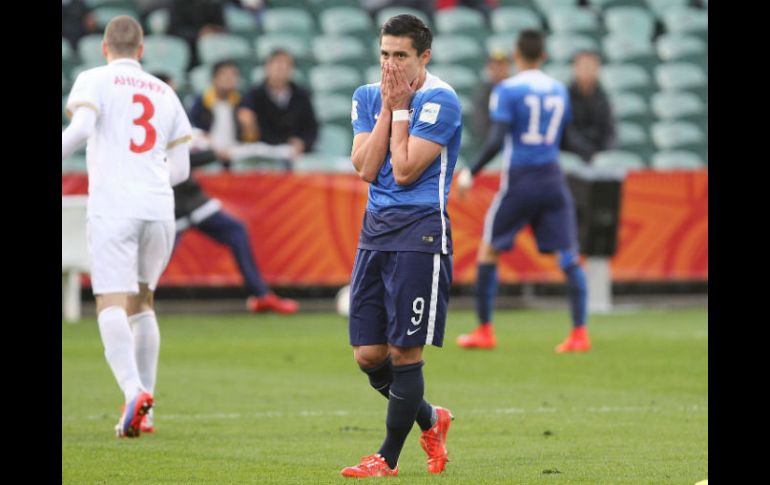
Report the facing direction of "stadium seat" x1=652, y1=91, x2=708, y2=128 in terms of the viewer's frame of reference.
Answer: facing the viewer

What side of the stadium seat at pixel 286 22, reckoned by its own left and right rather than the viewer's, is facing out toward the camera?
front

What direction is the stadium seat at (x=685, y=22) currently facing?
toward the camera

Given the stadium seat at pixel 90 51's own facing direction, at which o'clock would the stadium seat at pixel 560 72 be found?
the stadium seat at pixel 560 72 is roughly at 9 o'clock from the stadium seat at pixel 90 51.

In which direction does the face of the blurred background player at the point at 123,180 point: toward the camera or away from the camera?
away from the camera

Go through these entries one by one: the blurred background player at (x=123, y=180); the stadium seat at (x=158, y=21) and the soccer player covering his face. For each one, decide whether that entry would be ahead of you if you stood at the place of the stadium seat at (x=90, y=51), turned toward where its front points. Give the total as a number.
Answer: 2

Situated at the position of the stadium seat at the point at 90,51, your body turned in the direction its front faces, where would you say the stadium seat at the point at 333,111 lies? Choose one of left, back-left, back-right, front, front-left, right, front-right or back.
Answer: left

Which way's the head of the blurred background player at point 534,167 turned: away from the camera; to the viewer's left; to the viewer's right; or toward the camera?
away from the camera

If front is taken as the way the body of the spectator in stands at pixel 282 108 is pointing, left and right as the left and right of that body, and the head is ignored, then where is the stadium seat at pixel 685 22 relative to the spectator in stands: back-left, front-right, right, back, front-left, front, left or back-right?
back-left

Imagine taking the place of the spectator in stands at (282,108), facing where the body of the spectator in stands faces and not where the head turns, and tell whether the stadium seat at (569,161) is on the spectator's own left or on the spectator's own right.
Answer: on the spectator's own left

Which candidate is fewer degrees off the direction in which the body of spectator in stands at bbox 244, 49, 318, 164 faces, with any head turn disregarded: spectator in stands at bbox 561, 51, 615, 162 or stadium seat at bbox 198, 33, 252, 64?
the spectator in stands

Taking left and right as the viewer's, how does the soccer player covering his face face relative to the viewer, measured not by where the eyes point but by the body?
facing the viewer and to the left of the viewer

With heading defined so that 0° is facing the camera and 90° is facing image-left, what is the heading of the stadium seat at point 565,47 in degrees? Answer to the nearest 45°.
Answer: approximately 0°
